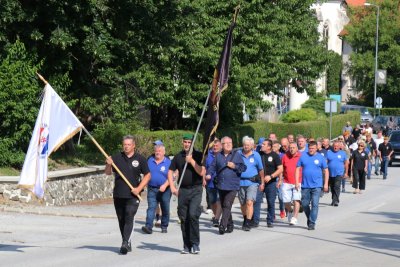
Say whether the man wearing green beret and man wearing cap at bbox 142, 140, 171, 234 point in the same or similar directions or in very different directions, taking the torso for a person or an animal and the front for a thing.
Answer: same or similar directions

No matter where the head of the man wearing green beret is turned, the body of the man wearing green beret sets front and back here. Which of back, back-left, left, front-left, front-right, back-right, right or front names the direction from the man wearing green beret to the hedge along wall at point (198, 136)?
back

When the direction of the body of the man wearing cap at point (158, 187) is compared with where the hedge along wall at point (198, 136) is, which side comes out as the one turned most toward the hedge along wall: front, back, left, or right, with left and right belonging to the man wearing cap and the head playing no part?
back

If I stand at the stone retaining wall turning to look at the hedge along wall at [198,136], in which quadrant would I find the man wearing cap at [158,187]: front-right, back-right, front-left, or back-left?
back-right

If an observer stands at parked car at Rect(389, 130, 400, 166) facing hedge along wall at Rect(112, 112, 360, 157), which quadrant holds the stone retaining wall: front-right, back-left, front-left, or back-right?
front-left

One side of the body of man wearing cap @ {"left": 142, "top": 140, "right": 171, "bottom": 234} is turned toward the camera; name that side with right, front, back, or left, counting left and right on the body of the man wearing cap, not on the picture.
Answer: front

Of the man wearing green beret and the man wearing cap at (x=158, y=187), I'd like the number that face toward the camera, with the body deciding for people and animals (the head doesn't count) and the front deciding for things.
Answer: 2

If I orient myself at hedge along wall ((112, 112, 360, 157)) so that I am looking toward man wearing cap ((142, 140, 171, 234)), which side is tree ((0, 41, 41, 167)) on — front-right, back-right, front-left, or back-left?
front-right

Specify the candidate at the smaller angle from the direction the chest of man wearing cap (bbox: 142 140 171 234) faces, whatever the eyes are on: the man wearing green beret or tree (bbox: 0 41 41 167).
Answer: the man wearing green beret

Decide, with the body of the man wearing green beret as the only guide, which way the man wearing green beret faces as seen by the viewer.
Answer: toward the camera

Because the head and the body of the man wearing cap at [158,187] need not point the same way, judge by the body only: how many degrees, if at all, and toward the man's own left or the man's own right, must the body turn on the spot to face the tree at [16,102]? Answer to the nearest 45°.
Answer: approximately 135° to the man's own right

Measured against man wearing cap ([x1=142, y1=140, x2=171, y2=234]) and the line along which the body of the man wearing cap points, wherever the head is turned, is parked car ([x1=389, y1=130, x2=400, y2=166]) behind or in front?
behind
